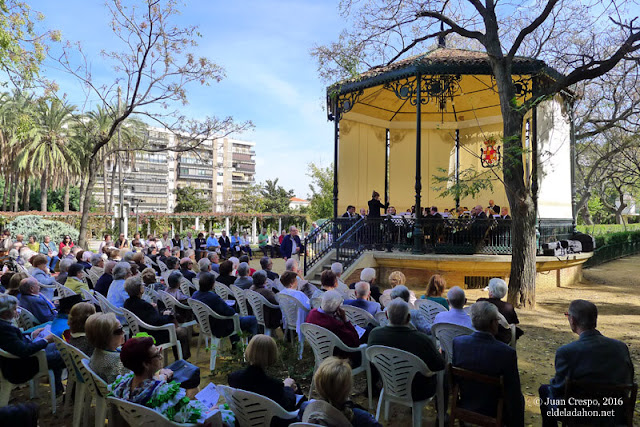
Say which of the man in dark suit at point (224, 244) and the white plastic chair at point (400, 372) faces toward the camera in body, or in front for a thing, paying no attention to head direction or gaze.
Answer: the man in dark suit

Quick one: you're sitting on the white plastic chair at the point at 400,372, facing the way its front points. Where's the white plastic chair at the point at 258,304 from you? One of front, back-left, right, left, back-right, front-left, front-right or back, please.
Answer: left

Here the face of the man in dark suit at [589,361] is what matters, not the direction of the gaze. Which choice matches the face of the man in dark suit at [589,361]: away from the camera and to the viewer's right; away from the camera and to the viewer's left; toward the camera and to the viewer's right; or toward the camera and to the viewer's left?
away from the camera and to the viewer's left

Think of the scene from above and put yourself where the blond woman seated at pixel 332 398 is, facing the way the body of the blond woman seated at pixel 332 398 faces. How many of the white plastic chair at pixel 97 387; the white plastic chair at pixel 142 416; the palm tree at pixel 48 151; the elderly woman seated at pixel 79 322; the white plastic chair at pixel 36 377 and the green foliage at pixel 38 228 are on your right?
0

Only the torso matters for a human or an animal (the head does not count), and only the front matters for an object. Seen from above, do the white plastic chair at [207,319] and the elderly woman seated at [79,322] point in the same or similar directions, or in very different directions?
same or similar directions

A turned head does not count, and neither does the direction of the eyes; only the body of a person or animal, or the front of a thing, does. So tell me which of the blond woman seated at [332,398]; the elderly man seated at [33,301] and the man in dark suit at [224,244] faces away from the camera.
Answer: the blond woman seated at [332,398]

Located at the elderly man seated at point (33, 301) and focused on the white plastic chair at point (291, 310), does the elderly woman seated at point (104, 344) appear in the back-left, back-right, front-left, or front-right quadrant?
front-right

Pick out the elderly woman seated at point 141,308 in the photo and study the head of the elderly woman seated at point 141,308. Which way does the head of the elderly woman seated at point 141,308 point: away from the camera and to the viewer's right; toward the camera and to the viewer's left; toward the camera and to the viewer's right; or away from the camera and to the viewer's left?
away from the camera and to the viewer's right

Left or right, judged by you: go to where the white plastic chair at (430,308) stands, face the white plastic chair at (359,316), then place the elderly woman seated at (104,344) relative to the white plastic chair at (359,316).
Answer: left

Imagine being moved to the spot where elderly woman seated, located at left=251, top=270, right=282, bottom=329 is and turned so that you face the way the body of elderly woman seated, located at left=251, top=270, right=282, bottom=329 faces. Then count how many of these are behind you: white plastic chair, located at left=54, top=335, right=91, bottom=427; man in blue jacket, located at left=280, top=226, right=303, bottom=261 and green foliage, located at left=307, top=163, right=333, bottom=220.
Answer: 1

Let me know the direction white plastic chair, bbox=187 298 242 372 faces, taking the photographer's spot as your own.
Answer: facing away from the viewer and to the right of the viewer

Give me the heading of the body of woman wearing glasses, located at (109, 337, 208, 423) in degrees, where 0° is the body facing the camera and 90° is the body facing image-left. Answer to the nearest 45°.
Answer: approximately 225°

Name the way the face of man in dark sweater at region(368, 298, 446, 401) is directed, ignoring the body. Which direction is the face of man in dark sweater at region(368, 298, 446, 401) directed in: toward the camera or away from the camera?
away from the camera

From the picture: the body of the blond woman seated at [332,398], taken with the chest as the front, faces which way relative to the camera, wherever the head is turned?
away from the camera

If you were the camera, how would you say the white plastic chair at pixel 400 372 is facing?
facing away from the viewer and to the right of the viewer

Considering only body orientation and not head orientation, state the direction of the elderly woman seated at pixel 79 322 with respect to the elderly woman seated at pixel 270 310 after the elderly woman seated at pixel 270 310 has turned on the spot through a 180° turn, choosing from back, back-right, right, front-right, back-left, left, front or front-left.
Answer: front

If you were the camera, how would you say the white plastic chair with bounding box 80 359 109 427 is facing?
facing away from the viewer and to the right of the viewer

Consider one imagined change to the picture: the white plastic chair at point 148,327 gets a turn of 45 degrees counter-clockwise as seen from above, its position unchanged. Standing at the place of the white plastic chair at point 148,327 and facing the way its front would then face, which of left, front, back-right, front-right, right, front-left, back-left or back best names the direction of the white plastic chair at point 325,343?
back-right
